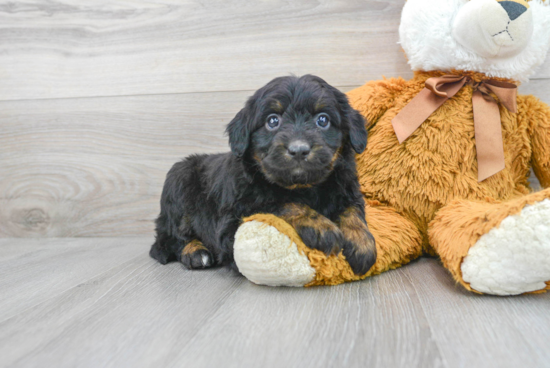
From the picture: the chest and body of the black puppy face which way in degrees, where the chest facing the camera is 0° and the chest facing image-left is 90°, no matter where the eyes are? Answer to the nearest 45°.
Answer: approximately 315°
